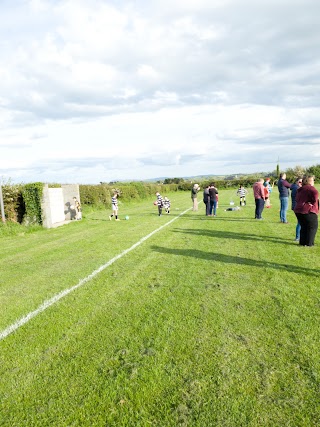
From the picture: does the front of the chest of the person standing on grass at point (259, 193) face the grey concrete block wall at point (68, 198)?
no

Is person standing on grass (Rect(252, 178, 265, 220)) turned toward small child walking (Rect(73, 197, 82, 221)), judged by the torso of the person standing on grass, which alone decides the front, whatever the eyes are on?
no

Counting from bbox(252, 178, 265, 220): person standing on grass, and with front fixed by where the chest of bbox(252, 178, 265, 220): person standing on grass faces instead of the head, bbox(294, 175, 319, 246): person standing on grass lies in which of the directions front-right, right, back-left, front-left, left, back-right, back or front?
back-right
